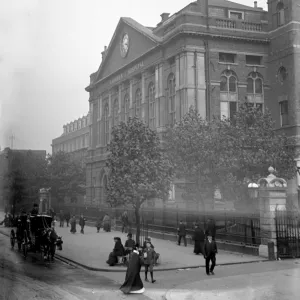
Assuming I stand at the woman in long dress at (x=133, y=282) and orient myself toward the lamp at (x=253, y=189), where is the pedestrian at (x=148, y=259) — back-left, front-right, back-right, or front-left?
front-left

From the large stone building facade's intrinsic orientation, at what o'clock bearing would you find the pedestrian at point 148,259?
The pedestrian is roughly at 11 o'clock from the large stone building facade.

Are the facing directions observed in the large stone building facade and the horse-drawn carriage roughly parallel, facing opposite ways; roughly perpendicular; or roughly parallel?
roughly perpendicular

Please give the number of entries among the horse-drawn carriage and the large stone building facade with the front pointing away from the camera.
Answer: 0

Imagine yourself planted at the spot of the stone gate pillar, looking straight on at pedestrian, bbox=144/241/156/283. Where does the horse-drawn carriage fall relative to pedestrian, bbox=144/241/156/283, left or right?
right

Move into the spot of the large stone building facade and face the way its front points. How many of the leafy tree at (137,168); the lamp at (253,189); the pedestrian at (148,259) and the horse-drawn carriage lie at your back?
0
